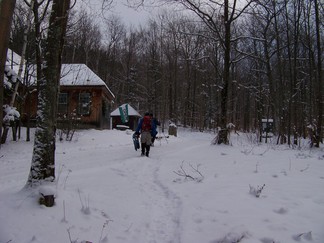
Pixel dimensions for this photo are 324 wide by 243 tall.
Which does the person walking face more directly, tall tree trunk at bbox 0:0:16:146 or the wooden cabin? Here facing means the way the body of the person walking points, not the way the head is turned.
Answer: the wooden cabin

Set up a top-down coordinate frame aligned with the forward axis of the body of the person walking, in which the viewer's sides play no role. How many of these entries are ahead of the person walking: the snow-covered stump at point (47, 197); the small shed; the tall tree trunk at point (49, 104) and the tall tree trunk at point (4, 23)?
1

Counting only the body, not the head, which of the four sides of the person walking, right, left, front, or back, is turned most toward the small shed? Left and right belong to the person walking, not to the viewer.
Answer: front

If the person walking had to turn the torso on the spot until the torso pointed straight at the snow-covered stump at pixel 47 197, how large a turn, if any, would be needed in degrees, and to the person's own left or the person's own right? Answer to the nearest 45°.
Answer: approximately 180°

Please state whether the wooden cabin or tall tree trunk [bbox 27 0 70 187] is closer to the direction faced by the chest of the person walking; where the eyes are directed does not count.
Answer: the wooden cabin

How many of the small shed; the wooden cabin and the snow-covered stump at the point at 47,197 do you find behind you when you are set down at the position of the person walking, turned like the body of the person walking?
1

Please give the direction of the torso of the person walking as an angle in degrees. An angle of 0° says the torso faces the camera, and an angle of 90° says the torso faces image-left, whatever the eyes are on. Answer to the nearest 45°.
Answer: approximately 180°

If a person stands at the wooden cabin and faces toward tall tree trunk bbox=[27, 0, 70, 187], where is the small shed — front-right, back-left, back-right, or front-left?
back-left

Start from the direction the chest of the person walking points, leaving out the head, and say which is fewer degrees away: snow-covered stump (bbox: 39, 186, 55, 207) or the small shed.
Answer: the small shed

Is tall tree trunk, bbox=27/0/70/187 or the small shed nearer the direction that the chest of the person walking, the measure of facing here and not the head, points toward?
the small shed
